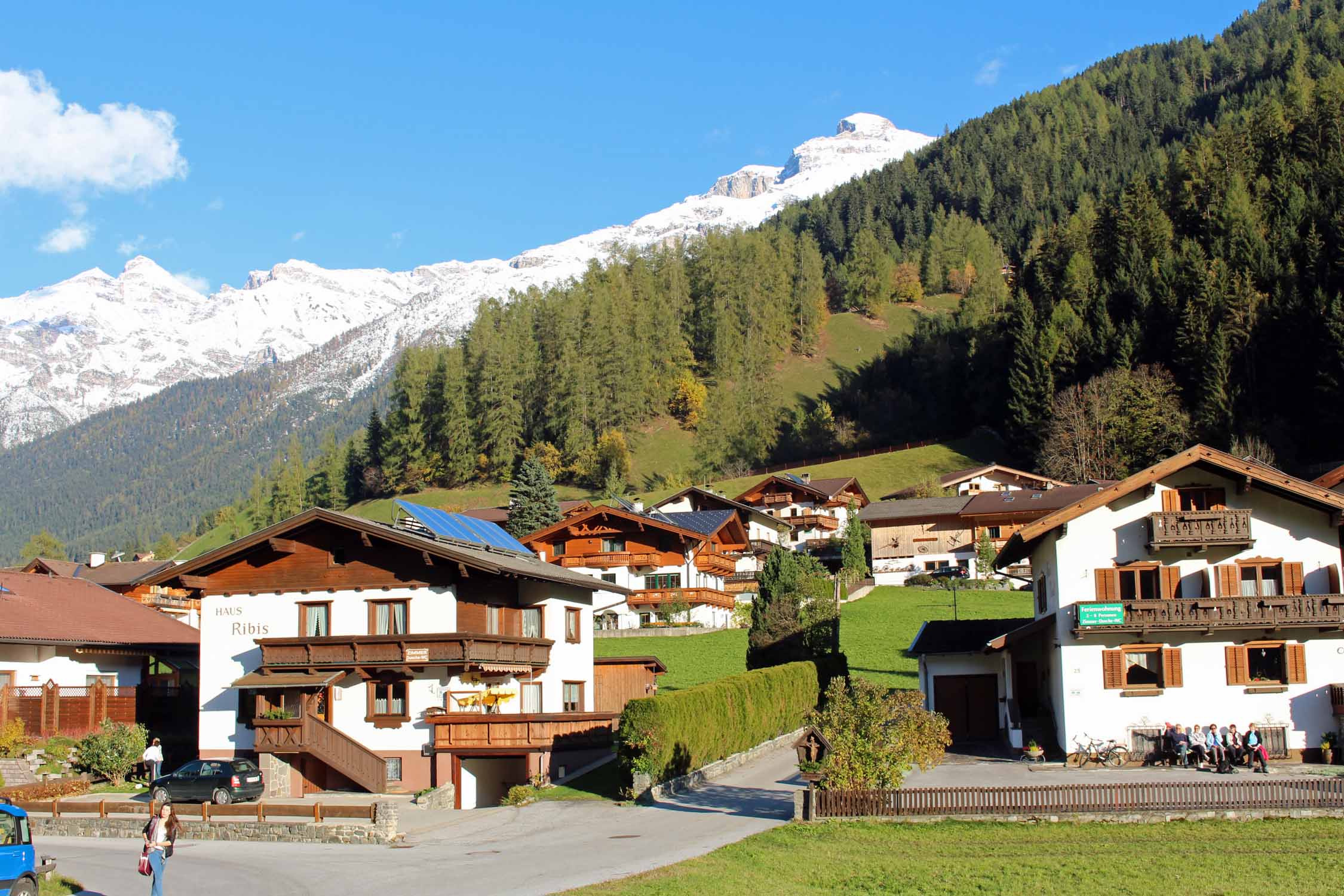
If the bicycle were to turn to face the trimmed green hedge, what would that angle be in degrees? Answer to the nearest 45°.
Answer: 0° — it already faces it

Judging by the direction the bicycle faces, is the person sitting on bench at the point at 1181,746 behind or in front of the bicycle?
behind

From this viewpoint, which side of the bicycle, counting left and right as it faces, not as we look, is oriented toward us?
left

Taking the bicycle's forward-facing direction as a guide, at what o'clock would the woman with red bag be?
The woman with red bag is roughly at 10 o'clock from the bicycle.

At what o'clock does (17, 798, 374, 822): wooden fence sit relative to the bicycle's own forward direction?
The wooden fence is roughly at 11 o'clock from the bicycle.

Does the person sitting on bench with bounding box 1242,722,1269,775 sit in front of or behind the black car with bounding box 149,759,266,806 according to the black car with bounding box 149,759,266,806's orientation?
behind
